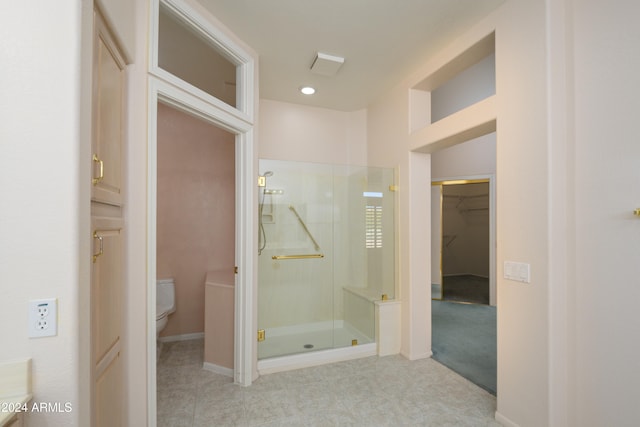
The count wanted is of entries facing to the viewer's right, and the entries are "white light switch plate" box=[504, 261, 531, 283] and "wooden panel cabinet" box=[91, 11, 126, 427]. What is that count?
1

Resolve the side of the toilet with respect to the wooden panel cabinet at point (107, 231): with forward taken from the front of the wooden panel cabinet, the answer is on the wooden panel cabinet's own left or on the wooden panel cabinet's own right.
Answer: on the wooden panel cabinet's own left

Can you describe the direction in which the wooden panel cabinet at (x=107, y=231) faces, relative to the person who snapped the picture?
facing to the right of the viewer

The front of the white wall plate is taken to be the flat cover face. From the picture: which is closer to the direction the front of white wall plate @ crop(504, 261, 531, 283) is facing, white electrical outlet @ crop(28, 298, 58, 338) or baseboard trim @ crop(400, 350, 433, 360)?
the white electrical outlet

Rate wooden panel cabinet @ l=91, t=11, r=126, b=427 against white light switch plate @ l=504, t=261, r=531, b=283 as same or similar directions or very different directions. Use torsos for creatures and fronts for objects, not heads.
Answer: very different directions

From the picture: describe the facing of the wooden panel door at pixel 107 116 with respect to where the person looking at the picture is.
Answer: facing to the right of the viewer

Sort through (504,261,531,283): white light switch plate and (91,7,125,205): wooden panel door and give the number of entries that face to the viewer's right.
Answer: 1

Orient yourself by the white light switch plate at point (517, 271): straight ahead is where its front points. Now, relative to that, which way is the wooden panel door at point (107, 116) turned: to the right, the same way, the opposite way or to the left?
the opposite way
